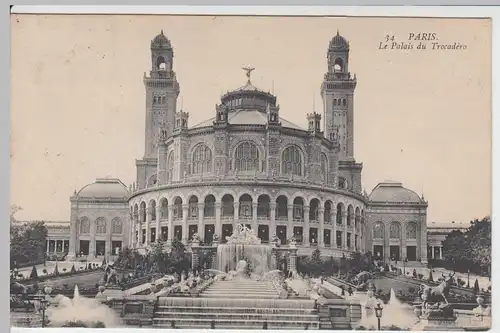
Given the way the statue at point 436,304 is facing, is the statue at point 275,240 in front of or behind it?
behind

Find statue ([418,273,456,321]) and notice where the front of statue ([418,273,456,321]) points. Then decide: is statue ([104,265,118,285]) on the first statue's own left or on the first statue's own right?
on the first statue's own right

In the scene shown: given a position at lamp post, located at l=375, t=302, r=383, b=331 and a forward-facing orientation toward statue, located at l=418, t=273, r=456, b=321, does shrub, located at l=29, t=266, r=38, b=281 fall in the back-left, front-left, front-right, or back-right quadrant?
back-left

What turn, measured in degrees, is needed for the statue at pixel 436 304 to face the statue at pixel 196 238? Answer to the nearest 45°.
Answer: approximately 135° to its left

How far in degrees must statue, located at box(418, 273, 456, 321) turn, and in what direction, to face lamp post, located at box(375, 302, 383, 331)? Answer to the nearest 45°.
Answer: approximately 90° to its right

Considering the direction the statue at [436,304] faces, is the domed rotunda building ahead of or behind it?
behind
